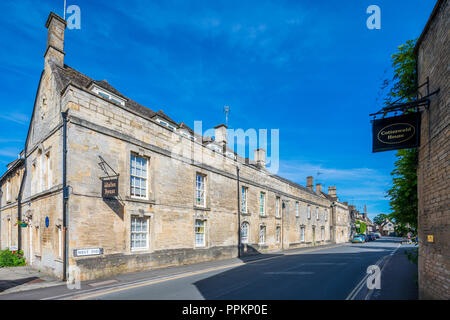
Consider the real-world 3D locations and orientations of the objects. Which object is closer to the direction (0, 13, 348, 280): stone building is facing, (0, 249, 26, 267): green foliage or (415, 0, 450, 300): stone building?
the stone building

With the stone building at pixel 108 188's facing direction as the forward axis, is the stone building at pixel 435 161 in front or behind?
in front

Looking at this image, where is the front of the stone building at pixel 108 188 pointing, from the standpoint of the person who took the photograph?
facing the viewer and to the right of the viewer

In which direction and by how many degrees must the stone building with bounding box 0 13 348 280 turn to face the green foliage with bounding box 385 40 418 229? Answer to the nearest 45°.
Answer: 0° — it already faces it
